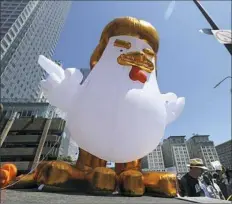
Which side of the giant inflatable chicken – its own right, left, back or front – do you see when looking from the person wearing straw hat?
left

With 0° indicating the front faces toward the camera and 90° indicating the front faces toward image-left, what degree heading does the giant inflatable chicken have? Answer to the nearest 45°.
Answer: approximately 315°

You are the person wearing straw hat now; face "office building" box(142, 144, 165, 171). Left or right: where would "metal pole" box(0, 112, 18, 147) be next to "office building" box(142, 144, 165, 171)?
left

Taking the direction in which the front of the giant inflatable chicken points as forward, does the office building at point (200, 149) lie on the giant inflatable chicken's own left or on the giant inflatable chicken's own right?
on the giant inflatable chicken's own left
